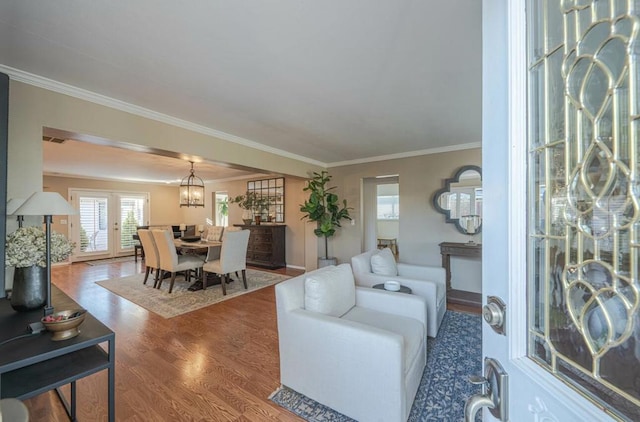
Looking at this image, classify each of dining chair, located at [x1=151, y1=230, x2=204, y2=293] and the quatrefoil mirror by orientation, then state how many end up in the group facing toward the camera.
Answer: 1

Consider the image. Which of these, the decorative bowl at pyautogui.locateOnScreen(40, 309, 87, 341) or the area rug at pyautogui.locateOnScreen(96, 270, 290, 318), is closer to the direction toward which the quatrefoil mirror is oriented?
the decorative bowl

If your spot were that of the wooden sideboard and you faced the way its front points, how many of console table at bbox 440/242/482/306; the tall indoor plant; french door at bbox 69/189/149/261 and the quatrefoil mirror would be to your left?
3

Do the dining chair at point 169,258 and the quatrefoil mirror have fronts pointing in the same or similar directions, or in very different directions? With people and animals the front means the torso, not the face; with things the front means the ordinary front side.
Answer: very different directions

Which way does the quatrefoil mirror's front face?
toward the camera

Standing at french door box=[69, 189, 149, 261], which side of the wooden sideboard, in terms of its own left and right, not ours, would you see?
right

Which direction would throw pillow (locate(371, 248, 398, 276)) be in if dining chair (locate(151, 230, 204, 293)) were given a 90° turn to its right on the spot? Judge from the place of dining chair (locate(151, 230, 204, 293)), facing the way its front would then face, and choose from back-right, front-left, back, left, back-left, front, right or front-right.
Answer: front

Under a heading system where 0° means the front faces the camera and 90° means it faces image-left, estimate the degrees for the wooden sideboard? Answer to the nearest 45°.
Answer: approximately 45°

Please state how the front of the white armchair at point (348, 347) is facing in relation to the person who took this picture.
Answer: facing the viewer and to the right of the viewer

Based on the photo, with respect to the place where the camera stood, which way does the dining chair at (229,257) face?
facing away from the viewer and to the left of the viewer

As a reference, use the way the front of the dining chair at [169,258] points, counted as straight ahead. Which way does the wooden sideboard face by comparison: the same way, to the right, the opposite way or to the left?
the opposite way

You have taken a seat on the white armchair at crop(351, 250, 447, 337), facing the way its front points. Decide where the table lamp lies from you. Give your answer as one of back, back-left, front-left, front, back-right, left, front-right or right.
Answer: right

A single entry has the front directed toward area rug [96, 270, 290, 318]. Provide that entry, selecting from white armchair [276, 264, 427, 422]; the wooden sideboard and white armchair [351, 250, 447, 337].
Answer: the wooden sideboard
